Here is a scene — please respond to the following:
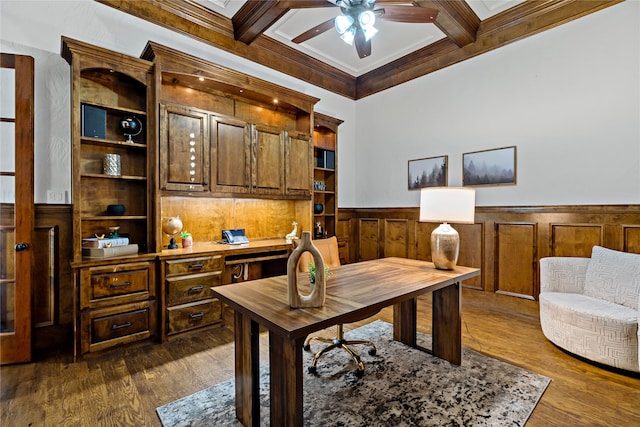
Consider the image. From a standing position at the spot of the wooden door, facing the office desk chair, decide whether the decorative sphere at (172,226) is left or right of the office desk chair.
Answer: left

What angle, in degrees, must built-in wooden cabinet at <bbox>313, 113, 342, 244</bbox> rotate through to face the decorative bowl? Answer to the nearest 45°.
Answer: approximately 90° to its right

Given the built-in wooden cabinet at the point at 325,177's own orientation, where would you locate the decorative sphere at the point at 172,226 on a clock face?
The decorative sphere is roughly at 3 o'clock from the built-in wooden cabinet.

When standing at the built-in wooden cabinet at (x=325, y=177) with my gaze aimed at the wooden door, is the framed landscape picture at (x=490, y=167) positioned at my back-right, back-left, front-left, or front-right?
back-left

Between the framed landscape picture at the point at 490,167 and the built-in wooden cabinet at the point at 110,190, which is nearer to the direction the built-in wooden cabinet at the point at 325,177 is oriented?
the framed landscape picture

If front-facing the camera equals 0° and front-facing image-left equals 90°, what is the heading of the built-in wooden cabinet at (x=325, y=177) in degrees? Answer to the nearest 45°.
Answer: approximately 315°

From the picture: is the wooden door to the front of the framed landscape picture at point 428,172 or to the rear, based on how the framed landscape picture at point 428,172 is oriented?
to the front

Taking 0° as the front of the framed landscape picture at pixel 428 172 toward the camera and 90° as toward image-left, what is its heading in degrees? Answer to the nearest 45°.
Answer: approximately 45°

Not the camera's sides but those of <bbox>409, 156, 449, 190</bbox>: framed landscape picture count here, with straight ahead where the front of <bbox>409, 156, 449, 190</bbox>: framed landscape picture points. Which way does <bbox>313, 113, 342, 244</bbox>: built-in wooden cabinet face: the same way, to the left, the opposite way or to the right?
to the left

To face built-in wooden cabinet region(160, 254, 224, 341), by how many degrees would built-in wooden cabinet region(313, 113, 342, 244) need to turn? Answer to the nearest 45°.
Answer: approximately 90° to its right
